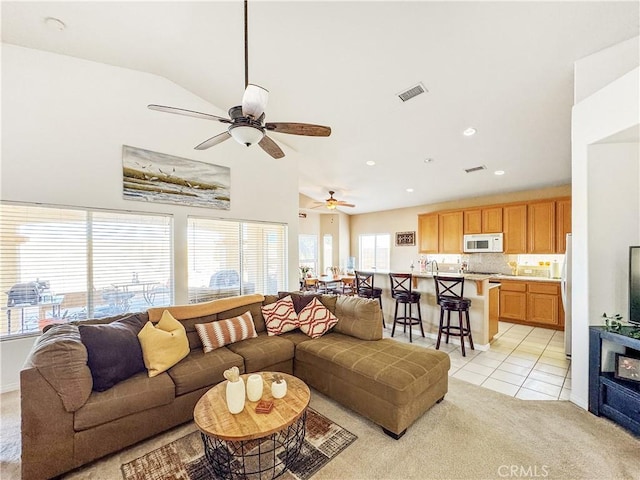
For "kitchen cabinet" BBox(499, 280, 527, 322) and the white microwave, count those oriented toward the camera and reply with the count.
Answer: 2

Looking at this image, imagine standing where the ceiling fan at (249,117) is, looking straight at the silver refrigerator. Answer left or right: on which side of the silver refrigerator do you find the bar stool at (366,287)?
left

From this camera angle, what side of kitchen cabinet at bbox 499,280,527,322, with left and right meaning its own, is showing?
front

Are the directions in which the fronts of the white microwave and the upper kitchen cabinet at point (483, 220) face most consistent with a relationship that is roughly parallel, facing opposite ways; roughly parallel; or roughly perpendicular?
roughly parallel

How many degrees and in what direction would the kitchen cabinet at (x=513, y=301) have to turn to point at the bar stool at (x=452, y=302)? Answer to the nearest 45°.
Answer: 0° — it already faces it

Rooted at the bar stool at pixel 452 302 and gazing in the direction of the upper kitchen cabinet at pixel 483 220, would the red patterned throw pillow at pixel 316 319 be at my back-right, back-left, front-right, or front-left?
back-left

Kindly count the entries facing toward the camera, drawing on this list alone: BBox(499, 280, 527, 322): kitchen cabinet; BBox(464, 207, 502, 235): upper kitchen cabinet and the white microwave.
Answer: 3

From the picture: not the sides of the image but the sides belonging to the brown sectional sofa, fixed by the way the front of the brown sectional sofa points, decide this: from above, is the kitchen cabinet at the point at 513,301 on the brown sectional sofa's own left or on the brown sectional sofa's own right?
on the brown sectional sofa's own left

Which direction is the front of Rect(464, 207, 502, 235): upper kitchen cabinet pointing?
toward the camera

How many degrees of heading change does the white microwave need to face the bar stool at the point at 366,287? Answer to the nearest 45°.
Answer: approximately 45° to its right

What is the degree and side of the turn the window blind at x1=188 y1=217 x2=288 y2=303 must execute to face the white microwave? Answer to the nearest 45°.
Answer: approximately 45° to its left

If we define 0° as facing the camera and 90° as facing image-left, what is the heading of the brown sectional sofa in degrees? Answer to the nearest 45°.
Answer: approximately 315°

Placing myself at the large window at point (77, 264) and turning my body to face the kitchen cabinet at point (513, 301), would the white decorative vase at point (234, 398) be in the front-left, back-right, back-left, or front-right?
front-right

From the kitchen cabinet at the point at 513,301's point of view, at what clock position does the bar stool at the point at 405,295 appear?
The bar stool is roughly at 1 o'clock from the kitchen cabinet.

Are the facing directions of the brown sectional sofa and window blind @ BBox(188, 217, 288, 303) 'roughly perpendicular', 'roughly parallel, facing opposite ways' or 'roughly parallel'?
roughly parallel
